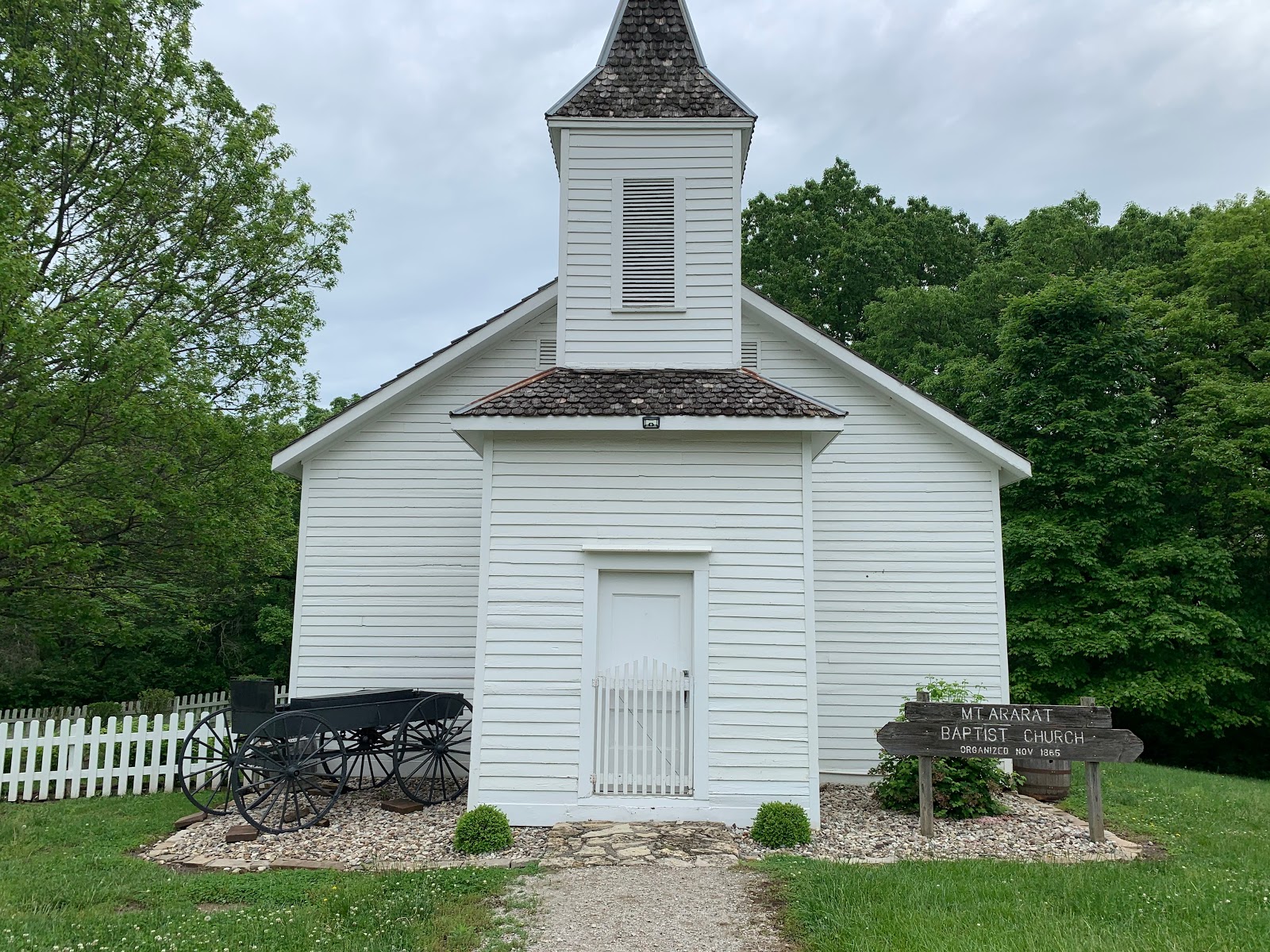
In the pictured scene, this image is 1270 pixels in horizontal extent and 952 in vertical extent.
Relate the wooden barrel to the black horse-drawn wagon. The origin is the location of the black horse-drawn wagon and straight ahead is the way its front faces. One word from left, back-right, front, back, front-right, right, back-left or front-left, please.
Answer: back-left

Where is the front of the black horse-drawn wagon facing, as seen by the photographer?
facing the viewer and to the left of the viewer

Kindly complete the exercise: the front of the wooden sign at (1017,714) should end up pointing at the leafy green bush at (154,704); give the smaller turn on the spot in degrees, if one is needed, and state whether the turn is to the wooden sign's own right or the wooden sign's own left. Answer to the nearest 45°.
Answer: approximately 90° to the wooden sign's own right

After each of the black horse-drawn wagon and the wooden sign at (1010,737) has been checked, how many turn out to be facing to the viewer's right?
0

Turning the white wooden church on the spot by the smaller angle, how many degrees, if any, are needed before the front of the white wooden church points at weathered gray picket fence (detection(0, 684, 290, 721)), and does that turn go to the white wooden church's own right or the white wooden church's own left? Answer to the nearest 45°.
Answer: approximately 135° to the white wooden church's own right

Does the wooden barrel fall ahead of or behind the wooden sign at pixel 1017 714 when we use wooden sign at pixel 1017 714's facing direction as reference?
behind

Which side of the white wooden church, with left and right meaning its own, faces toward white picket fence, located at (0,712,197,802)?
right

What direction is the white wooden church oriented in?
toward the camera

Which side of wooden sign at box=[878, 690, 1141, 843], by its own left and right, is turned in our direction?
front

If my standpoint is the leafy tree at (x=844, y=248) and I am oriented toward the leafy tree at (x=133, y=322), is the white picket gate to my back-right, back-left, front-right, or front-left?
front-left

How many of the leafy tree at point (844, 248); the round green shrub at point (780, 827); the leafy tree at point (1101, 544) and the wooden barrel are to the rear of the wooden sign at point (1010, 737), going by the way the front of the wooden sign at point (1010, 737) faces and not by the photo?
3

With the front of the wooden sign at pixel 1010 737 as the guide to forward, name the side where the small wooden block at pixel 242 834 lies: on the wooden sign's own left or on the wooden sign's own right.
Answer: on the wooden sign's own right

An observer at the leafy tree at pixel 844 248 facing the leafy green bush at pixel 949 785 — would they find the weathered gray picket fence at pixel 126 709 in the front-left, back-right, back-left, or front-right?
front-right

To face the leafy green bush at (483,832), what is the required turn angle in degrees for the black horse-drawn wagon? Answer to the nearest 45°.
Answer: approximately 90° to its left

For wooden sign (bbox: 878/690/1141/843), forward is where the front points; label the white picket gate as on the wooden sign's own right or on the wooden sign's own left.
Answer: on the wooden sign's own right
